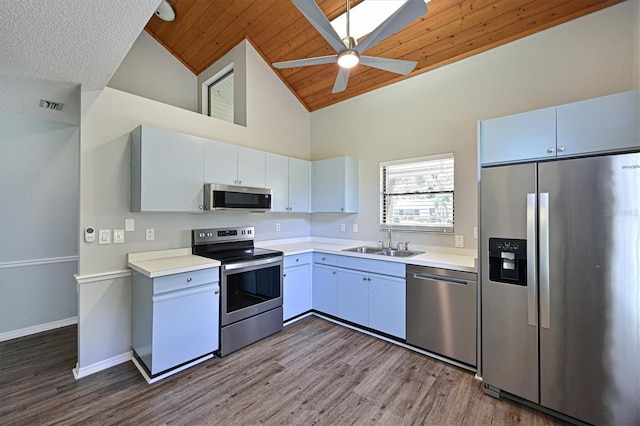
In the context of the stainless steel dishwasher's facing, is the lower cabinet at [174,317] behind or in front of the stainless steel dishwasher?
in front

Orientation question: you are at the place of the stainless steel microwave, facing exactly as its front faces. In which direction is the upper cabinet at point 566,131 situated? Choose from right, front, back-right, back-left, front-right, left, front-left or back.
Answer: front

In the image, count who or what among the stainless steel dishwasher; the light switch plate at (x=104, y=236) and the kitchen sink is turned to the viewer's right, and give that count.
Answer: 0

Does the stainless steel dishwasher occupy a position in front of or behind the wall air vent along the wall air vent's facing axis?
in front

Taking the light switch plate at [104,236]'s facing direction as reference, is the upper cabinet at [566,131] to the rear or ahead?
ahead

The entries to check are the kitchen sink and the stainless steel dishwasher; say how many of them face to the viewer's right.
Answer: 0

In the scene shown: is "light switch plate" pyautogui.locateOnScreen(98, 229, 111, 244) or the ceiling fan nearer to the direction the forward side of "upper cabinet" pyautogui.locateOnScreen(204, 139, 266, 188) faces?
the ceiling fan

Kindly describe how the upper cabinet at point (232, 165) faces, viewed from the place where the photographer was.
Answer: facing the viewer and to the right of the viewer
